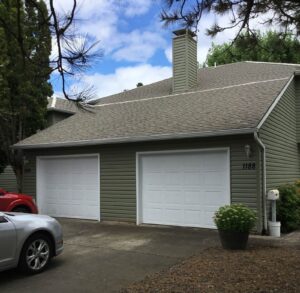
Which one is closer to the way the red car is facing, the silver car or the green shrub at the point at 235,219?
the green shrub

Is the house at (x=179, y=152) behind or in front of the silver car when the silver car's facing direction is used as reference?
in front

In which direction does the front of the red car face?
to the viewer's right

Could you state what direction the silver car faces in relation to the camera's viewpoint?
facing away from the viewer and to the right of the viewer

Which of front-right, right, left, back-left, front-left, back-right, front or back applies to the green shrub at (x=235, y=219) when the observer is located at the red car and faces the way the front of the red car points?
front-right

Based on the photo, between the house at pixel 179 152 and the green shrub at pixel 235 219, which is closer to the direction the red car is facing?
the house

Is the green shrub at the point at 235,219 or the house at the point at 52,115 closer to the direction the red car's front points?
the green shrub

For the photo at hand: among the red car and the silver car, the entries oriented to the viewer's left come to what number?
0

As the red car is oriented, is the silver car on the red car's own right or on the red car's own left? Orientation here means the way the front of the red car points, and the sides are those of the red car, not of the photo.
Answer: on the red car's own right

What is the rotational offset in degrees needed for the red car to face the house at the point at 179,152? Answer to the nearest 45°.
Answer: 0° — it already faces it

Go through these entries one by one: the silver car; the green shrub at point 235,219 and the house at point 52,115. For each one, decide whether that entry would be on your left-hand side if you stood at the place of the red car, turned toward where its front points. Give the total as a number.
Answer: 1

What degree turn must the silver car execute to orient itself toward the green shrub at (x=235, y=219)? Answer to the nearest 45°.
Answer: approximately 45° to its right

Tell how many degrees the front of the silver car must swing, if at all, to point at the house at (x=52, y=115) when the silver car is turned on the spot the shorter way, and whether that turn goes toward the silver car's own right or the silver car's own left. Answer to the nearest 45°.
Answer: approximately 45° to the silver car's own left

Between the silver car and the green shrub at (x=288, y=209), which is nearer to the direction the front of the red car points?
the green shrub

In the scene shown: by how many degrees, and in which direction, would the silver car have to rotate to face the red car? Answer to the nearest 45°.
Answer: approximately 45° to its left

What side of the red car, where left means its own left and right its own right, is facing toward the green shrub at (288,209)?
front
